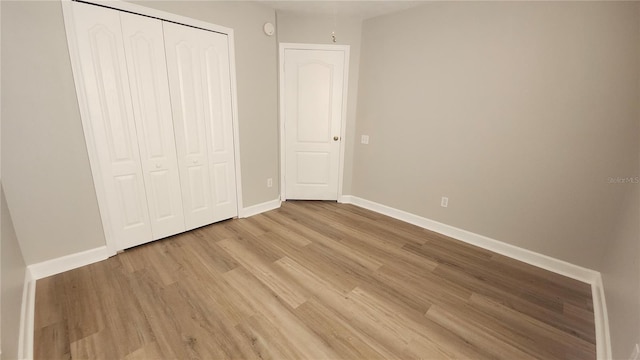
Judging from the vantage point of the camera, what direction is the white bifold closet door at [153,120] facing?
facing the viewer and to the right of the viewer

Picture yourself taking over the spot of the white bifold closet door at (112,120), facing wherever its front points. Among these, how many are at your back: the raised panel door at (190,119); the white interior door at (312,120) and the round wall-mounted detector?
0

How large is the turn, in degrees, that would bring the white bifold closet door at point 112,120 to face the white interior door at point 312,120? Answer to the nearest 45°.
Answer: approximately 45° to its left

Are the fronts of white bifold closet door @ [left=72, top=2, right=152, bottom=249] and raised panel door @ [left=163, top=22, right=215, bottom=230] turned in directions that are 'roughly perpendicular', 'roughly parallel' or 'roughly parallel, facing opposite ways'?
roughly parallel

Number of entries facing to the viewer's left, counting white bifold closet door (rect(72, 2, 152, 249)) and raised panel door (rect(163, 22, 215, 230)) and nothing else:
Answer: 0

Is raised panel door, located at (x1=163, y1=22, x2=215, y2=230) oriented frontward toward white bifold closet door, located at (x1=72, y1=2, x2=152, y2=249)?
no

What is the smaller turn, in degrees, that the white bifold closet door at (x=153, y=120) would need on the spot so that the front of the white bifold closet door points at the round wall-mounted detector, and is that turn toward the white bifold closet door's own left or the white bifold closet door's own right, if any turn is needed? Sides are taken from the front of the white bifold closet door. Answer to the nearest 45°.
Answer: approximately 45° to the white bifold closet door's own left

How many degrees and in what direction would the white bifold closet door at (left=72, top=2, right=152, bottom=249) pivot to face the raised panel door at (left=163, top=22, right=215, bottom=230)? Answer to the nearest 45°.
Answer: approximately 45° to its left

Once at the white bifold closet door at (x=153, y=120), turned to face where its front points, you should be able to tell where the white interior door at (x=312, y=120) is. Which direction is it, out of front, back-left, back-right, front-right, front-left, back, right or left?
front-left

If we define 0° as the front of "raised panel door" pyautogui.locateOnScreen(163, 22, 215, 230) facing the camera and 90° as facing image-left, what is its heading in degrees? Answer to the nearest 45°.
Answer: approximately 315°

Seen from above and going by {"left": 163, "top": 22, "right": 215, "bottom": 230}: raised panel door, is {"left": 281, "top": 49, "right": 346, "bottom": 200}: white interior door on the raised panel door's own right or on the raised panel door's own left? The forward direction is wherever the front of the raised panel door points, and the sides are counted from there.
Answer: on the raised panel door's own left
